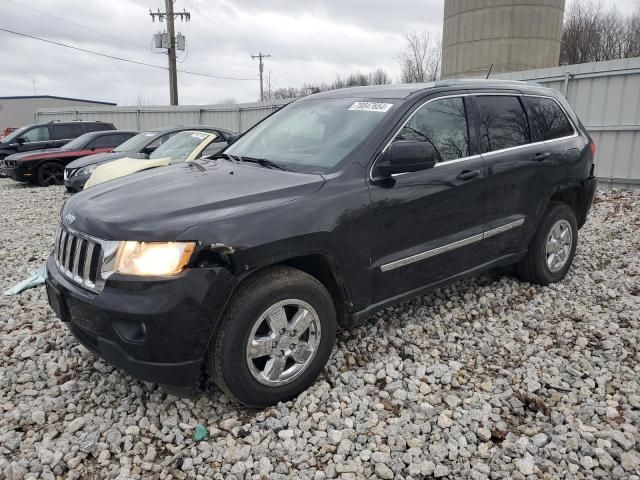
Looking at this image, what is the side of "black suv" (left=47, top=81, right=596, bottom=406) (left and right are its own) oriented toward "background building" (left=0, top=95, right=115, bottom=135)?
right

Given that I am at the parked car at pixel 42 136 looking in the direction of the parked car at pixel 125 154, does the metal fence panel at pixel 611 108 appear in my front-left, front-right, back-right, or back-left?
front-left

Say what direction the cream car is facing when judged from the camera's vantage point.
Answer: facing the viewer and to the left of the viewer

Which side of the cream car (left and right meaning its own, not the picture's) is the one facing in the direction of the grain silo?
back

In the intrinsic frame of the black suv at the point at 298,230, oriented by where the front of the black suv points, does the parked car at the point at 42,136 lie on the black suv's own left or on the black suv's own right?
on the black suv's own right

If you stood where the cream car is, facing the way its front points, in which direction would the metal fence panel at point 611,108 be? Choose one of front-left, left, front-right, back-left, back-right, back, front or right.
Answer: back-left

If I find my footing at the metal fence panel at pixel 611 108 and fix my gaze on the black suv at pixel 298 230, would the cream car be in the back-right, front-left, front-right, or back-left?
front-right

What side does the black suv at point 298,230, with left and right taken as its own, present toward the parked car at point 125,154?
right

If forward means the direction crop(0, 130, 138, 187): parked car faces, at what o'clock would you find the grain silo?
The grain silo is roughly at 7 o'clock from the parked car.

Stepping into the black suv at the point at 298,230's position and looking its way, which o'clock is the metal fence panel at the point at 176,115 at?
The metal fence panel is roughly at 4 o'clock from the black suv.

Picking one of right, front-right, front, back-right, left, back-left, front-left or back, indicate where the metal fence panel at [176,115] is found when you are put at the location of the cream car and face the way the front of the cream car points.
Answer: back-right

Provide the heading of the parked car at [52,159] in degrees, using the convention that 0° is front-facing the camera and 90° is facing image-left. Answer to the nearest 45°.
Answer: approximately 45°

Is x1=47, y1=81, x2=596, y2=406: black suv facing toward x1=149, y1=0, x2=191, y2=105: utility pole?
no

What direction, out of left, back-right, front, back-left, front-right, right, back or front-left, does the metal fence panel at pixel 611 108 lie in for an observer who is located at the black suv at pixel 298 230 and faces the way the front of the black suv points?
back

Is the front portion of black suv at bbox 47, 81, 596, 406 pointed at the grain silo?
no

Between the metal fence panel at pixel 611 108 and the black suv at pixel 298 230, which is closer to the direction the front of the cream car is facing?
the black suv
